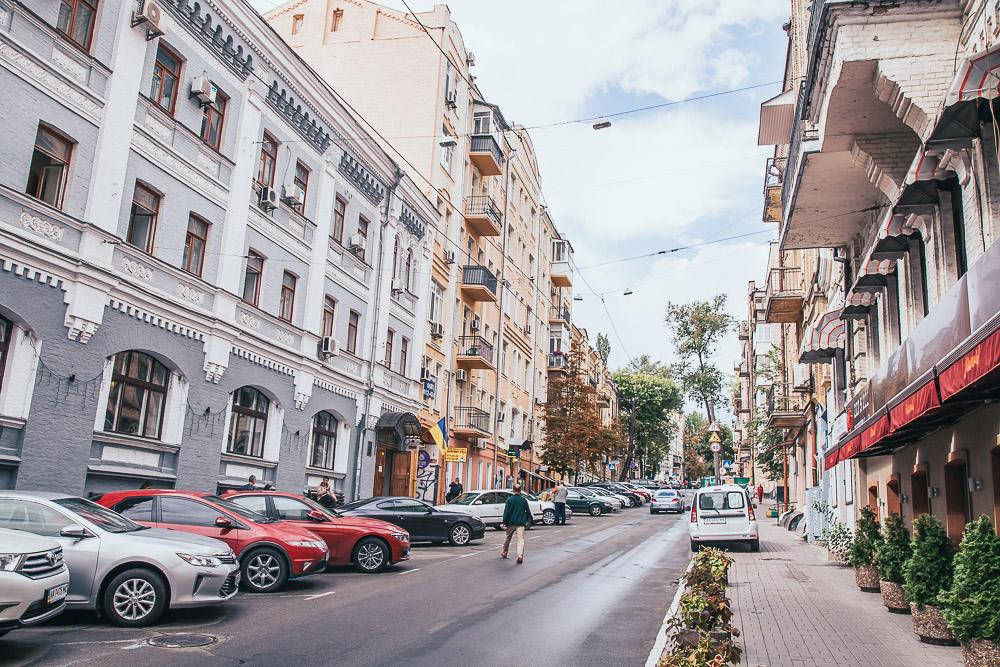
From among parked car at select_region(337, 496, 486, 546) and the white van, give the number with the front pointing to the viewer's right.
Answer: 1

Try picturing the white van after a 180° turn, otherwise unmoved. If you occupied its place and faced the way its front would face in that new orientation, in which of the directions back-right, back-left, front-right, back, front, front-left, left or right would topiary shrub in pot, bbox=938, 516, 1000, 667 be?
front

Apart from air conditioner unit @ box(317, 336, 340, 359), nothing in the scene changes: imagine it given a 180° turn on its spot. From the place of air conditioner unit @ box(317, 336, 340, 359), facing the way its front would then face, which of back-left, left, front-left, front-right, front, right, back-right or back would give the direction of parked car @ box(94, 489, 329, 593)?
back-left

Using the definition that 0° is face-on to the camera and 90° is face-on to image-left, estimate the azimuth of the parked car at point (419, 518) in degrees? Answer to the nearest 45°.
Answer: approximately 270°

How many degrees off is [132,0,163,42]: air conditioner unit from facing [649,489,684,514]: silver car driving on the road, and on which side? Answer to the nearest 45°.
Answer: approximately 90° to its left

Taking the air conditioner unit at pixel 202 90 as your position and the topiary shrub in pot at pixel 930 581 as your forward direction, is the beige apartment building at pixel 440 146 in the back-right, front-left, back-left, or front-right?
back-left

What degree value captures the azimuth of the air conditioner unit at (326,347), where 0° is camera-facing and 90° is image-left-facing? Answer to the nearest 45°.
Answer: approximately 315°

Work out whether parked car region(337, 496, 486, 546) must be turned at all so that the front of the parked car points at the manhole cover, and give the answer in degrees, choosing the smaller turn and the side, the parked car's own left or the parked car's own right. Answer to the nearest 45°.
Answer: approximately 90° to the parked car's own right

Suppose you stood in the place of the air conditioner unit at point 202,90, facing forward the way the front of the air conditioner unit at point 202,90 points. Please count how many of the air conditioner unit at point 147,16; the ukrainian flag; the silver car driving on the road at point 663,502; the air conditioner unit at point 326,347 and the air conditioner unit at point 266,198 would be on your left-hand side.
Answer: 4

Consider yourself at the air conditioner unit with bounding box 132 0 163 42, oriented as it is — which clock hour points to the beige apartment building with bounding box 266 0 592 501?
The beige apartment building is roughly at 9 o'clock from the air conditioner unit.

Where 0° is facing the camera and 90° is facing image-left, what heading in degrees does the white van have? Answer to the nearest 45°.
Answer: approximately 180°

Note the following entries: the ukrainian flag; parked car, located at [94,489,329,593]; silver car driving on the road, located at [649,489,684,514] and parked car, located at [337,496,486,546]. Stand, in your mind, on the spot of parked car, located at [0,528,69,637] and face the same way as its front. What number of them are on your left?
4

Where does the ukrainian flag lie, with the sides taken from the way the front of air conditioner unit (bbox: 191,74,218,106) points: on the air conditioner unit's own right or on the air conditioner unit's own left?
on the air conditioner unit's own left
